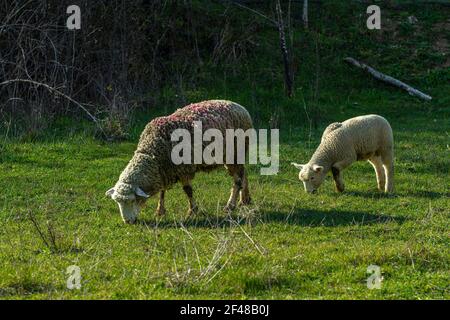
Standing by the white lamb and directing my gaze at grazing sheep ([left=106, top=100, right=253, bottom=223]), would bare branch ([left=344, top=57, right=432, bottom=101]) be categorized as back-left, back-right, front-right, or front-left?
back-right

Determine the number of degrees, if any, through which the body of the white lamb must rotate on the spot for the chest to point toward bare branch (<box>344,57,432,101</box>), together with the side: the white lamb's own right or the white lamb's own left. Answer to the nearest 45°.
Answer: approximately 90° to the white lamb's own right

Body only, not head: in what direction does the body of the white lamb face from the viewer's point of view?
to the viewer's left

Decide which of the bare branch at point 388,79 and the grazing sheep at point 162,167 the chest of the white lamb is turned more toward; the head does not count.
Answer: the grazing sheep

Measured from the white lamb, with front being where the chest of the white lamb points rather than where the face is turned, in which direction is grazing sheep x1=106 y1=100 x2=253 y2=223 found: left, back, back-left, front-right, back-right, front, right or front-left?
front-left
